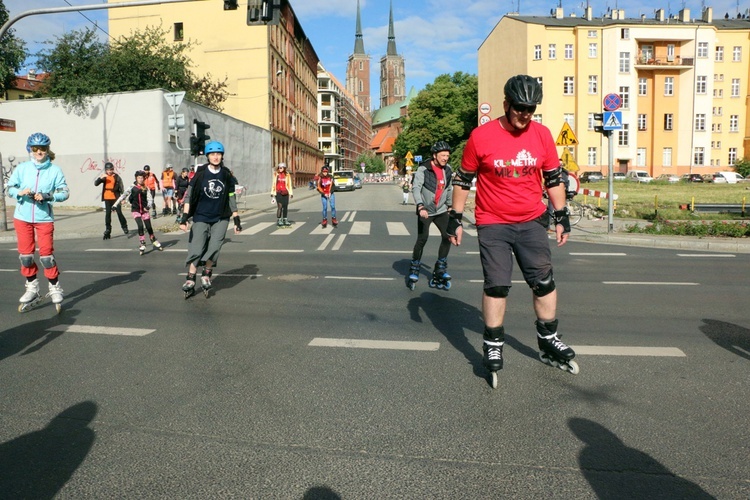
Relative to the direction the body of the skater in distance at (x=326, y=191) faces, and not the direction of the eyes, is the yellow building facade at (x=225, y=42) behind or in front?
behind

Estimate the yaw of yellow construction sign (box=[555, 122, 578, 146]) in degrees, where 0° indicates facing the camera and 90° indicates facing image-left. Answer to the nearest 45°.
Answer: approximately 0°

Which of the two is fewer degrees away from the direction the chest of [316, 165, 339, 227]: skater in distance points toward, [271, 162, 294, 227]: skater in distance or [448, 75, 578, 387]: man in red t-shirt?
the man in red t-shirt

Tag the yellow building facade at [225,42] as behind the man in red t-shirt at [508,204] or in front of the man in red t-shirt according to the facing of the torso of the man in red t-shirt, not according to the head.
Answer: behind
